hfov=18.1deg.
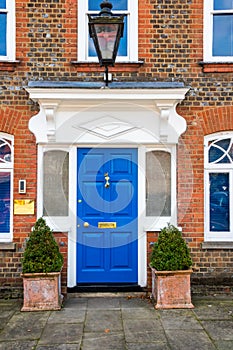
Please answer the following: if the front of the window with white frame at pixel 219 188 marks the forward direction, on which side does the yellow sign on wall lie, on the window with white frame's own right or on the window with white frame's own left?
on the window with white frame's own right

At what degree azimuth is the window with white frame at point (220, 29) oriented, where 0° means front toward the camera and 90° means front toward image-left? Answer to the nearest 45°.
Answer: approximately 0°

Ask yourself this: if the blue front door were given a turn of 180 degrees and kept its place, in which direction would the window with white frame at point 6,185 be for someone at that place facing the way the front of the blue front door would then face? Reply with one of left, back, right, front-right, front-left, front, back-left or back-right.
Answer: left

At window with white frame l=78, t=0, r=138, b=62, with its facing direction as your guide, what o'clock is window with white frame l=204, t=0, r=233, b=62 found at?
window with white frame l=204, t=0, r=233, b=62 is roughly at 9 o'clock from window with white frame l=78, t=0, r=138, b=62.

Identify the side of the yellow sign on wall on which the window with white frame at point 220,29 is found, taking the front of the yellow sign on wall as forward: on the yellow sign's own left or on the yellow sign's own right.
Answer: on the yellow sign's own left

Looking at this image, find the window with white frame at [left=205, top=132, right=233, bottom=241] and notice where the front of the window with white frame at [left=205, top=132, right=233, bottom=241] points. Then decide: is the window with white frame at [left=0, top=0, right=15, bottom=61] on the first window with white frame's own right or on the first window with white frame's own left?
on the first window with white frame's own right

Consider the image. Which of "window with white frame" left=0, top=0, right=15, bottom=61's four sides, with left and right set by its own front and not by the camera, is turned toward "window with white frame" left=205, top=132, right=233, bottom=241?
left
